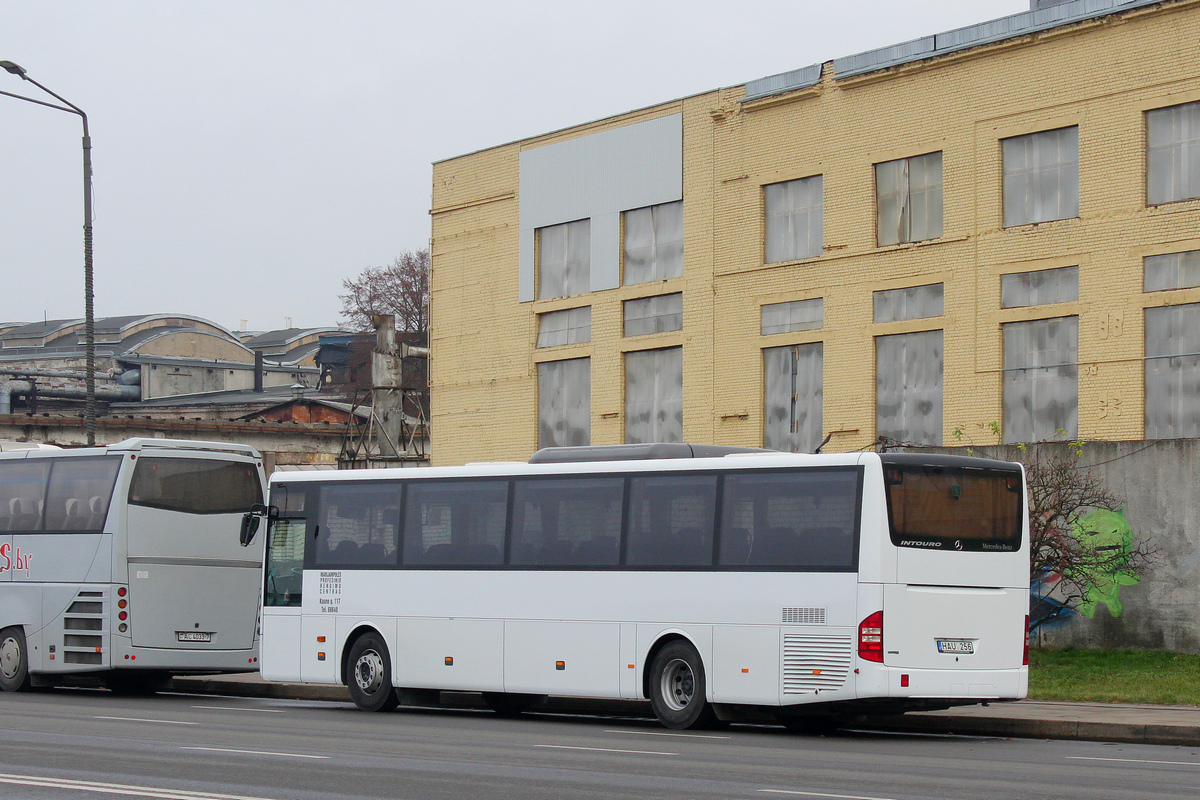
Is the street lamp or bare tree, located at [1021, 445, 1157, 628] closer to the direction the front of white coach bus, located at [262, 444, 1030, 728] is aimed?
the street lamp

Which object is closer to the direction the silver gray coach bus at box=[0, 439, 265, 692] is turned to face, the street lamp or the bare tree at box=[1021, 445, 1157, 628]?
the street lamp

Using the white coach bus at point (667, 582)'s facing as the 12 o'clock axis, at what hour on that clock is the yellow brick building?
The yellow brick building is roughly at 2 o'clock from the white coach bus.

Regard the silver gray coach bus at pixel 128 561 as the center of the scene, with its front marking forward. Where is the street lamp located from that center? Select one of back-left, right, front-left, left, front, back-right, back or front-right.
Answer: front-right

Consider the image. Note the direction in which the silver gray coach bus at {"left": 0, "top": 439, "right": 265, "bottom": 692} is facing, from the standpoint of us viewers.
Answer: facing away from the viewer and to the left of the viewer

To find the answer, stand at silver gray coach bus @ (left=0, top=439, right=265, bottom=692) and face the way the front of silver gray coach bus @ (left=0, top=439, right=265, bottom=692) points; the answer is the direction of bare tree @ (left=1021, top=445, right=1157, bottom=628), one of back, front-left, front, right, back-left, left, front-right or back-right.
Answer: back-right

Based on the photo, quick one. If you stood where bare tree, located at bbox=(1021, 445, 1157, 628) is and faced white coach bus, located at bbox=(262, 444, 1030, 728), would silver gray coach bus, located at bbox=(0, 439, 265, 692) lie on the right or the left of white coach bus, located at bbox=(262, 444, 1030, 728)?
right

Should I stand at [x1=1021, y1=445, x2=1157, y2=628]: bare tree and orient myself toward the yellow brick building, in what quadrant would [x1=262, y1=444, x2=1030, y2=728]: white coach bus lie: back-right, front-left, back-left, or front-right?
back-left

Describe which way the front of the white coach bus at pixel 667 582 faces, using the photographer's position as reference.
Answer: facing away from the viewer and to the left of the viewer

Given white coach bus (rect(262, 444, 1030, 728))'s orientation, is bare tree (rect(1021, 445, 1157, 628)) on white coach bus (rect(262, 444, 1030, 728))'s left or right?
on its right

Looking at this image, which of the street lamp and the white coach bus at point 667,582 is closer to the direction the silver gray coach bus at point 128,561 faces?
the street lamp

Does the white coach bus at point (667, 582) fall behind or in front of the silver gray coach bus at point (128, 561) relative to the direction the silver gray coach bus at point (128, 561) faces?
behind
